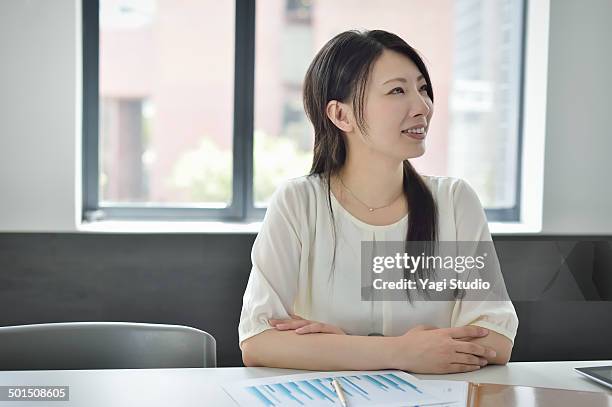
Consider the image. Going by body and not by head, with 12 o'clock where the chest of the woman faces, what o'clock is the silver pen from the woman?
The silver pen is roughly at 12 o'clock from the woman.

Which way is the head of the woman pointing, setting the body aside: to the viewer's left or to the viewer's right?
to the viewer's right

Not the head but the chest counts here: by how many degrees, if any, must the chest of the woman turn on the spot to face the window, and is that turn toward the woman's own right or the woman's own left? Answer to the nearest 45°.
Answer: approximately 135° to the woman's own right

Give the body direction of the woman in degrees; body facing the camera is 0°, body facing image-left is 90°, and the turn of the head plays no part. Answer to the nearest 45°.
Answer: approximately 0°

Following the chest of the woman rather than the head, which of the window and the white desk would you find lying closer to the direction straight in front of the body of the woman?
the white desk
